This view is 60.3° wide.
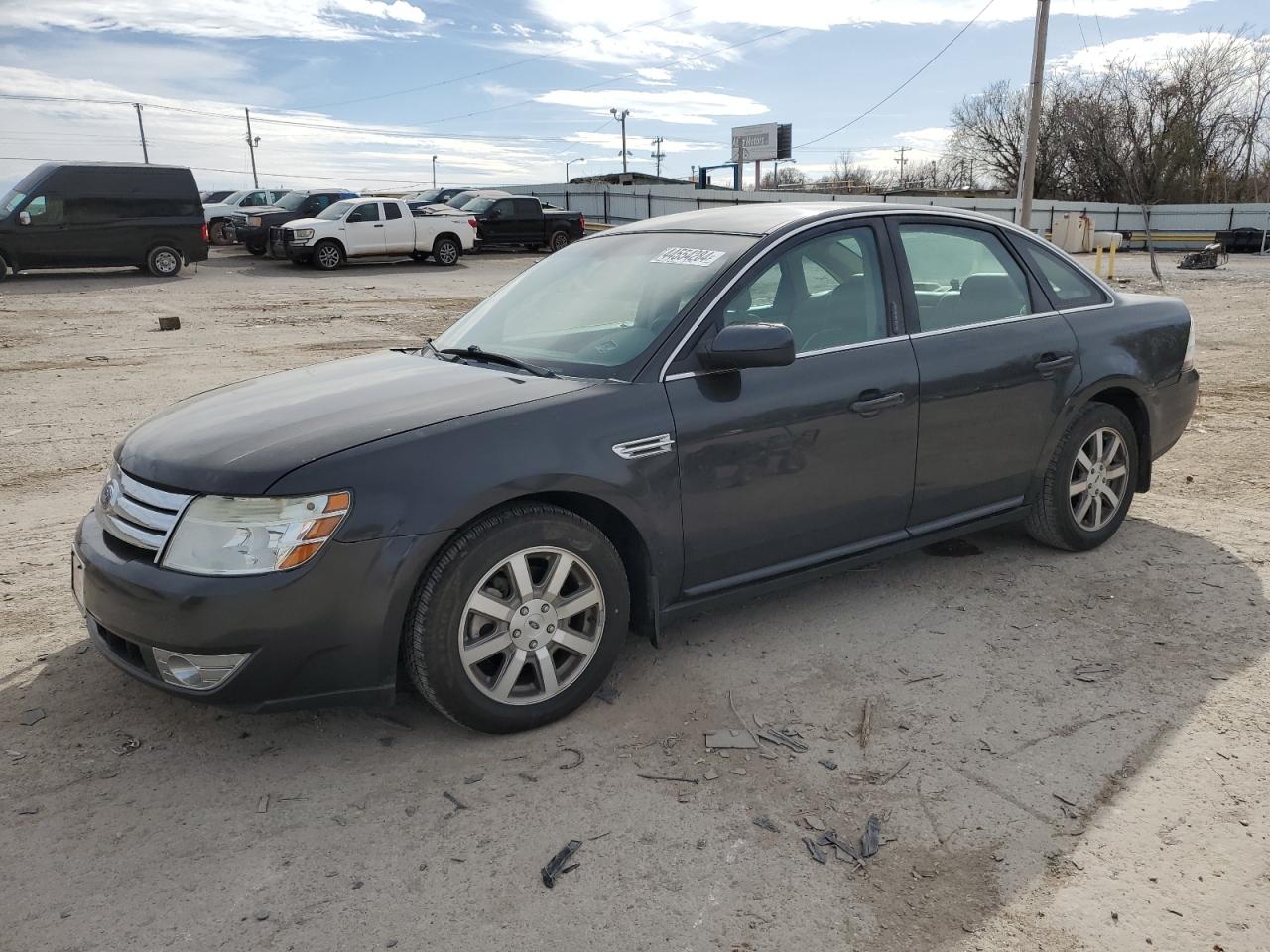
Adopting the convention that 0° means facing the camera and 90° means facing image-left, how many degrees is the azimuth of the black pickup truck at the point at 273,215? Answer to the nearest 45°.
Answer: approximately 45°

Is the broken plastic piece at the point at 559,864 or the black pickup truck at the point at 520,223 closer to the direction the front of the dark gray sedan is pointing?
the broken plastic piece

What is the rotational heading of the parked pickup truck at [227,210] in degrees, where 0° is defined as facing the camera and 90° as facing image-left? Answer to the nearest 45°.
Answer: approximately 45°

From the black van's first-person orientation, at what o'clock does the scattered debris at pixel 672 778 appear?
The scattered debris is roughly at 9 o'clock from the black van.

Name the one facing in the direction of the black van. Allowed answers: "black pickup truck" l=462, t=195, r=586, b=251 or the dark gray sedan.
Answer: the black pickup truck

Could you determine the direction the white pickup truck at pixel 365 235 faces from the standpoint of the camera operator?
facing the viewer and to the left of the viewer

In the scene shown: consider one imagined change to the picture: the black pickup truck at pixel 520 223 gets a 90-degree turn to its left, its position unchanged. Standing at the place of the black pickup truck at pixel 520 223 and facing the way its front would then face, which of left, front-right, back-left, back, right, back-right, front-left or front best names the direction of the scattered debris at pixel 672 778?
front-right

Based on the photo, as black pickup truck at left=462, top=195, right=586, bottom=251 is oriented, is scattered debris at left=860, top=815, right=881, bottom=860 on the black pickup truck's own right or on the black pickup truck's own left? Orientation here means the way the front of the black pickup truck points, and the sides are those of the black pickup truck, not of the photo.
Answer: on the black pickup truck's own left

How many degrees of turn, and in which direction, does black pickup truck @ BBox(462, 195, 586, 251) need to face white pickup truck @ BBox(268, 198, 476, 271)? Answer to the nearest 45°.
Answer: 0° — it already faces it

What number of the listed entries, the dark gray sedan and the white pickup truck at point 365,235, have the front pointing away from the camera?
0

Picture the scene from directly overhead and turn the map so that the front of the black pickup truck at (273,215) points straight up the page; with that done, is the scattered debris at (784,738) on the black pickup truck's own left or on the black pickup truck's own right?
on the black pickup truck's own left

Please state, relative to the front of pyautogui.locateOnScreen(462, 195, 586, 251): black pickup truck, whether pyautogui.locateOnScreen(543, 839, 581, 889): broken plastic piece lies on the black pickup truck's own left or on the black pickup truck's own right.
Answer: on the black pickup truck's own left

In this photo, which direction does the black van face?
to the viewer's left

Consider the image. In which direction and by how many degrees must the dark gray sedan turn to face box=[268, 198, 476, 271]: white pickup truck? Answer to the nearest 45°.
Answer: approximately 135° to its right

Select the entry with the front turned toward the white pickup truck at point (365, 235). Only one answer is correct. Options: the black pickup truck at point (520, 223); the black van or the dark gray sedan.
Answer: the black pickup truck

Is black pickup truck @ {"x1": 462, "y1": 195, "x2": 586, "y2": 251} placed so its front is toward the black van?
yes
